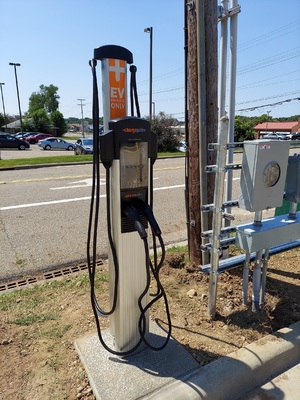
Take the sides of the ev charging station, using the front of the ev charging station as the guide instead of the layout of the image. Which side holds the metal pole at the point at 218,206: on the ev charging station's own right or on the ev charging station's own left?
on the ev charging station's own left

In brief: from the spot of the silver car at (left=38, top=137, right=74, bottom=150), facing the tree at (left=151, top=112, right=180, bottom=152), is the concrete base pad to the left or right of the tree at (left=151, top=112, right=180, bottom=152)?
right

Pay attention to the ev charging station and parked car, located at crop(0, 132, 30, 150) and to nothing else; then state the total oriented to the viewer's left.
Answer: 0

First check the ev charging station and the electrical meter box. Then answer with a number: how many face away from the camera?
0

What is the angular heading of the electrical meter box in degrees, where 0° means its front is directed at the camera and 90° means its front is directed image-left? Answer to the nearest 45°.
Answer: approximately 315°

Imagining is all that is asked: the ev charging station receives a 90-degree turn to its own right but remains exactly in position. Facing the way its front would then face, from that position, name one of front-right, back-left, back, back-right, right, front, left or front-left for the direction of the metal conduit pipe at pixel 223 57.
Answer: back

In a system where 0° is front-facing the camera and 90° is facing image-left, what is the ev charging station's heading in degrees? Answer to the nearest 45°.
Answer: approximately 315°
